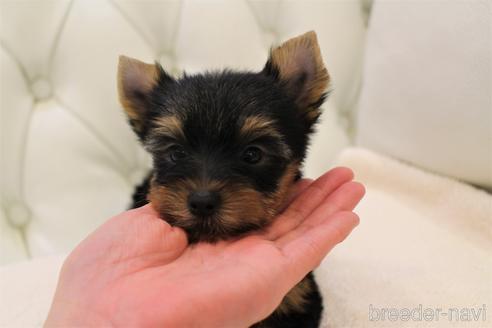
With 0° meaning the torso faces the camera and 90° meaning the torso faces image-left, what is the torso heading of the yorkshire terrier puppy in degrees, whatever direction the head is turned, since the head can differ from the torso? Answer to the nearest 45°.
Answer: approximately 0°
